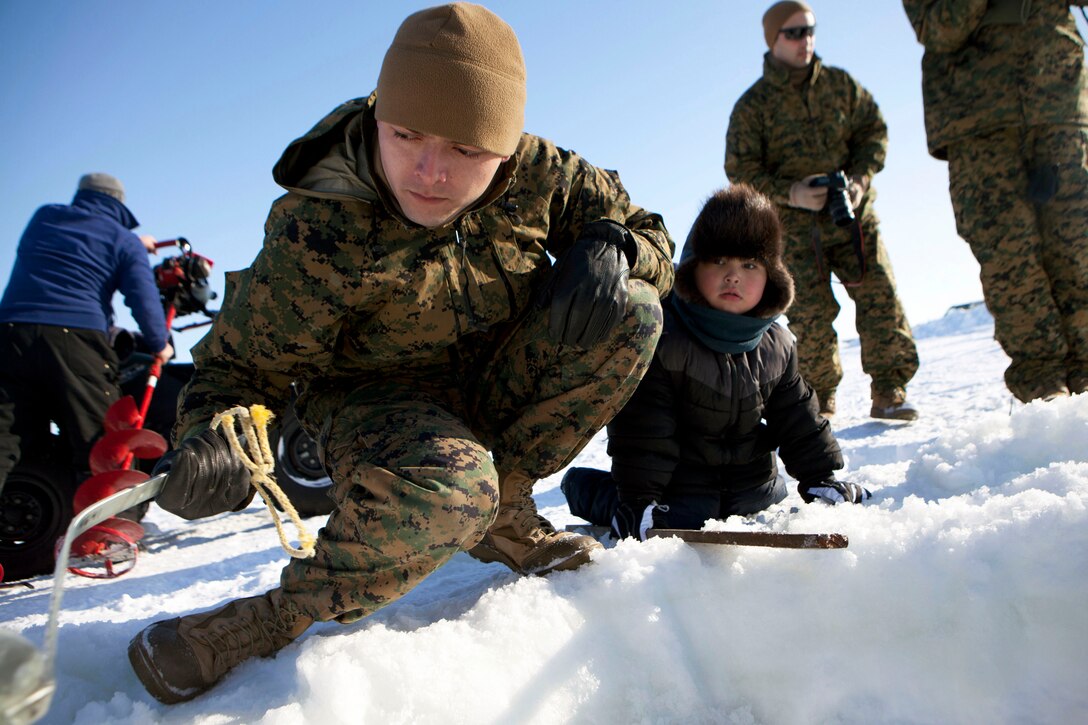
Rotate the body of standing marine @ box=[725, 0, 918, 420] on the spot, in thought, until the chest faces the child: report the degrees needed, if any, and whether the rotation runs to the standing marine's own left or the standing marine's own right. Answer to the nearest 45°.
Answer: approximately 45° to the standing marine's own right

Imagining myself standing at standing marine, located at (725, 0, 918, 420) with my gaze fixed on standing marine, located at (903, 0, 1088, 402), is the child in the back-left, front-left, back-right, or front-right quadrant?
front-right

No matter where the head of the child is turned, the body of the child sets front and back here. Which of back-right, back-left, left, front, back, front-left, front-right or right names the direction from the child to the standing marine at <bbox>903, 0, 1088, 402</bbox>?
back-left

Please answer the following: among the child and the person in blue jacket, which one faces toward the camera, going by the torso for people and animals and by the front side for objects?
the child

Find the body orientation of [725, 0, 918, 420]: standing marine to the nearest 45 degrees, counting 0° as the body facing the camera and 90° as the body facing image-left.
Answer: approximately 315°

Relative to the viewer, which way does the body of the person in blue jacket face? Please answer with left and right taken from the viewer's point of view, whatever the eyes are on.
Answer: facing away from the viewer and to the right of the viewer

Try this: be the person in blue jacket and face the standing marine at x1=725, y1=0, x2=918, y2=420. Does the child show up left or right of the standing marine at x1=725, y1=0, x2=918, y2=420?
right

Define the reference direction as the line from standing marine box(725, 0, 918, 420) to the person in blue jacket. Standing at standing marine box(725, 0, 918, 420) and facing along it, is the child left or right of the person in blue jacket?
left

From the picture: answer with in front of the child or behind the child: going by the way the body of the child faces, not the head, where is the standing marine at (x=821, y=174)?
behind

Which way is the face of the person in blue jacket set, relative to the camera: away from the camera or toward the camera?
away from the camera

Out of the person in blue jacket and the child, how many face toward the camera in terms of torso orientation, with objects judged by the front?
1

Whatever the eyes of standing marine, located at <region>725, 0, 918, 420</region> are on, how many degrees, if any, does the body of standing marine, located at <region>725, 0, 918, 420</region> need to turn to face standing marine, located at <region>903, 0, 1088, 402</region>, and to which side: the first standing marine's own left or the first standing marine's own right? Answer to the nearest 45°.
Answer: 0° — they already face them

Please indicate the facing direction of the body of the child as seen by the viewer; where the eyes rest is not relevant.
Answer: toward the camera

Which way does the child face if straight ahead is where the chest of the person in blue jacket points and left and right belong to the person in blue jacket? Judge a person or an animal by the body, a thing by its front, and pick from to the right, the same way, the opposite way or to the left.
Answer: the opposite way
